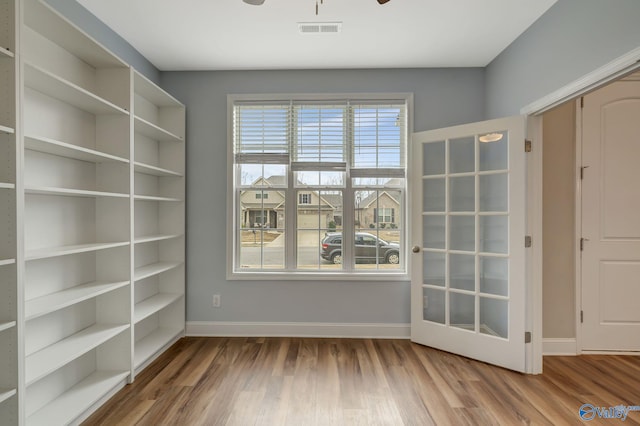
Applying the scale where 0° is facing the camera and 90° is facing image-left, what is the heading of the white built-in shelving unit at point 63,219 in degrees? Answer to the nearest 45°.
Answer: approximately 315°

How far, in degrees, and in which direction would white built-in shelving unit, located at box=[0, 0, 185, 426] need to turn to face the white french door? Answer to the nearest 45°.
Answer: approximately 45° to its left
